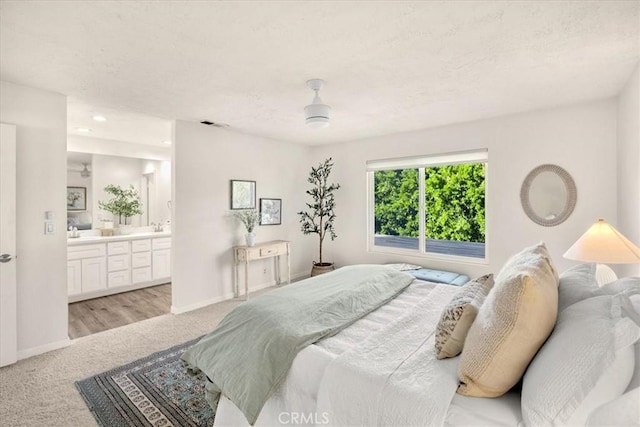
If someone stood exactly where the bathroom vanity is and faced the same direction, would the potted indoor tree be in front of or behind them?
in front

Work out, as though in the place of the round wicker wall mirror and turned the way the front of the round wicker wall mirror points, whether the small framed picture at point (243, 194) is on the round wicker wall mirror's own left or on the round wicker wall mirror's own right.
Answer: on the round wicker wall mirror's own right

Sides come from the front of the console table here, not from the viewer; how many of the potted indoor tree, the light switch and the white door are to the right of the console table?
2

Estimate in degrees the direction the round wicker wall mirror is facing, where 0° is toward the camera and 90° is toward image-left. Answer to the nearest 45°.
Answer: approximately 0°

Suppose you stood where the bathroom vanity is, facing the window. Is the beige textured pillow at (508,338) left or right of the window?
right

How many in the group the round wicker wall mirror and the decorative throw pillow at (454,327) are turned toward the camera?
1

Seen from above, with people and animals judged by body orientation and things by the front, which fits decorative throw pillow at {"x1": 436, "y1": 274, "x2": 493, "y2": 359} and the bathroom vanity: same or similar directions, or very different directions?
very different directions

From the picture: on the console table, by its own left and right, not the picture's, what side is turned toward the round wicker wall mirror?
front

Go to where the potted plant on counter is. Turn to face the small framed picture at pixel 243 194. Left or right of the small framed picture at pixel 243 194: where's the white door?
right

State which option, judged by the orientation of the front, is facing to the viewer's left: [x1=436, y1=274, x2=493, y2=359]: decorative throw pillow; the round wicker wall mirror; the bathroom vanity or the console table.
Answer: the decorative throw pillow

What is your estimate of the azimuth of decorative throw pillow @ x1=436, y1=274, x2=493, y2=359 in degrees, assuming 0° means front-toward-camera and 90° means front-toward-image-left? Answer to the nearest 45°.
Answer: approximately 90°

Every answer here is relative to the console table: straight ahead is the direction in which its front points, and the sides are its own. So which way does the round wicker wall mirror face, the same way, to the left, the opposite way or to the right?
to the right

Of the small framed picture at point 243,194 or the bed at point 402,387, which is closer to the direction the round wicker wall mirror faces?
the bed

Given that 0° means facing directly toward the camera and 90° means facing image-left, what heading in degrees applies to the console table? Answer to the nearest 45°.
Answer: approximately 315°

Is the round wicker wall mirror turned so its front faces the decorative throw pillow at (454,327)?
yes
